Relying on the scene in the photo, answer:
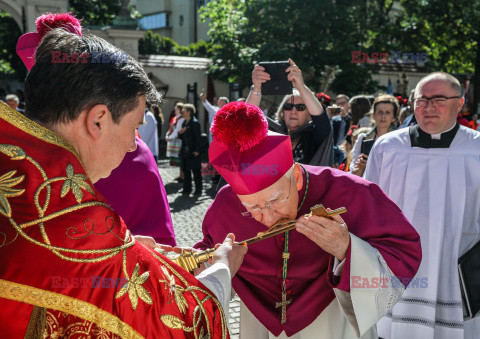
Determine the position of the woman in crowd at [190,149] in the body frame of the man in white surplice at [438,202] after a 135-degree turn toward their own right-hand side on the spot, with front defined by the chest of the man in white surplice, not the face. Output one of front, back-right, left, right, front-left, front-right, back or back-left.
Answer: front

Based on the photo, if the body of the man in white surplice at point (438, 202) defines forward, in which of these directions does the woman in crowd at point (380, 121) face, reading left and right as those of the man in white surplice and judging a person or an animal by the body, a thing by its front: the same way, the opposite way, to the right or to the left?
the same way

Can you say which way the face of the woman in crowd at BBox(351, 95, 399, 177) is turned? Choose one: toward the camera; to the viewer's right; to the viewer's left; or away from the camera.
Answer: toward the camera

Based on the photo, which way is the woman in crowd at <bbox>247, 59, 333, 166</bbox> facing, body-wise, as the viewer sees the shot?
toward the camera

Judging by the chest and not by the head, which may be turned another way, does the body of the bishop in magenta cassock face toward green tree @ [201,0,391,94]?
no

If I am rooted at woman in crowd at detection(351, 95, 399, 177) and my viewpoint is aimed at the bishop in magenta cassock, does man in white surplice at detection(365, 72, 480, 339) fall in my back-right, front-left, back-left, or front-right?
front-left

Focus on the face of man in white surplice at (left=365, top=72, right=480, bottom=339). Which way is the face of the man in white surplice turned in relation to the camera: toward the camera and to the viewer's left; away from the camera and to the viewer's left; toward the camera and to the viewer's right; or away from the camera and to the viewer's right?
toward the camera and to the viewer's left

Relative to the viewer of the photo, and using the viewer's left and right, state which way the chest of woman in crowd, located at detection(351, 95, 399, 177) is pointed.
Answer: facing the viewer

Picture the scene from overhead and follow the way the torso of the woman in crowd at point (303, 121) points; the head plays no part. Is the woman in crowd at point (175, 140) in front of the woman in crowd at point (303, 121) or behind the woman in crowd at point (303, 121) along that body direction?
behind

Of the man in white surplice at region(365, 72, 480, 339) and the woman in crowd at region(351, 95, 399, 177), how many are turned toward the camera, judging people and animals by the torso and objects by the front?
2

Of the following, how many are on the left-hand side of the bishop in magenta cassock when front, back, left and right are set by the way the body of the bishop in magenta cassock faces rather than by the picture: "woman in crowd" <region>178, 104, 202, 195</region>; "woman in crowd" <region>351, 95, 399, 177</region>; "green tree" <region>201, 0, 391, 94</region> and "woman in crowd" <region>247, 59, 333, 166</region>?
0

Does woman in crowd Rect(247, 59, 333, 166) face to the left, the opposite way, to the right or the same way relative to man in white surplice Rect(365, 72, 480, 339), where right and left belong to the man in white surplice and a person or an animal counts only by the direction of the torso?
the same way

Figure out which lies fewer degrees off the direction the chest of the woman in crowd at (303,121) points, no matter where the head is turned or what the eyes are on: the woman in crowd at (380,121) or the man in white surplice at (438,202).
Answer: the man in white surplice

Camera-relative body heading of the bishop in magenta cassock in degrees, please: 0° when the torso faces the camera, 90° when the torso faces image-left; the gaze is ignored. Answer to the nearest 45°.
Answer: approximately 45°

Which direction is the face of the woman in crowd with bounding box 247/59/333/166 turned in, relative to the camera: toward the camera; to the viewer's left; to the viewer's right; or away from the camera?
toward the camera

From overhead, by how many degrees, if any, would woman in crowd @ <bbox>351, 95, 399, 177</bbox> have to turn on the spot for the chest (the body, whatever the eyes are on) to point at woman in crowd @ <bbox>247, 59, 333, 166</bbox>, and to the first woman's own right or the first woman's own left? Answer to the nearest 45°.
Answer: approximately 45° to the first woman's own right

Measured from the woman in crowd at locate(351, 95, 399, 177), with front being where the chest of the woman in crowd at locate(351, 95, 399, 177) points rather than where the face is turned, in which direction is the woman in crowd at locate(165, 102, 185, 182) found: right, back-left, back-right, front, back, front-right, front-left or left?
back-right

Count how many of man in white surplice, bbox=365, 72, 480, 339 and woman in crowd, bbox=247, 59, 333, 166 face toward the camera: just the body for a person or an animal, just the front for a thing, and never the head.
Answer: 2

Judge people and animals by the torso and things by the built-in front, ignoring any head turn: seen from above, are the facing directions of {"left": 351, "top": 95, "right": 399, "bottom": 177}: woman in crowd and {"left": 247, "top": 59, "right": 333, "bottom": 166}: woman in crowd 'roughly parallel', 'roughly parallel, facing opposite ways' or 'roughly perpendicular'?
roughly parallel
